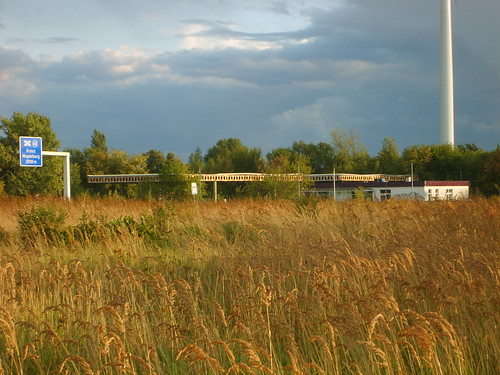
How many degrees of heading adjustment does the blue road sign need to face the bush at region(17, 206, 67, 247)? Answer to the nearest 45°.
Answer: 0° — it already faces it

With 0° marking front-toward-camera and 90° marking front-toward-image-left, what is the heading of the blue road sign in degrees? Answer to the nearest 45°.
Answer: approximately 0°
